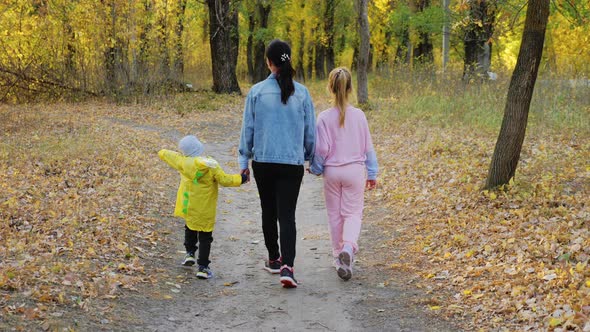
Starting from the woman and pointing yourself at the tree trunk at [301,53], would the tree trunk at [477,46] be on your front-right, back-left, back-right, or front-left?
front-right

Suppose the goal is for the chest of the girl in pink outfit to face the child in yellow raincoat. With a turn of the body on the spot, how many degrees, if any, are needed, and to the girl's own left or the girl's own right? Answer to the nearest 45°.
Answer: approximately 90° to the girl's own left

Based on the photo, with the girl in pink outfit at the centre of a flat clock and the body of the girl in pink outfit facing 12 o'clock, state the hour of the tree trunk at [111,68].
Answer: The tree trunk is roughly at 11 o'clock from the girl in pink outfit.

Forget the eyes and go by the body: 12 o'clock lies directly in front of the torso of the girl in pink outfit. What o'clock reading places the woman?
The woman is roughly at 8 o'clock from the girl in pink outfit.

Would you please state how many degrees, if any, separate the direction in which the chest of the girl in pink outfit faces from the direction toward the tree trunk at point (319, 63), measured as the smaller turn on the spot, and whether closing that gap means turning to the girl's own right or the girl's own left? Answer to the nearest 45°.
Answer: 0° — they already face it

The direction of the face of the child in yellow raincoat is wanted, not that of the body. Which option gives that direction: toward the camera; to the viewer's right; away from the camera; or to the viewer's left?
away from the camera

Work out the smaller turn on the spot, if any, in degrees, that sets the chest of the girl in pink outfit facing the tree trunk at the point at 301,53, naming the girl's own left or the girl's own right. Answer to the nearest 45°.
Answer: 0° — they already face it

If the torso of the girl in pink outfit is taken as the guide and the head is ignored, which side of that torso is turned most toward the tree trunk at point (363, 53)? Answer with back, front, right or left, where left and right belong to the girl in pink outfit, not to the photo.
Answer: front

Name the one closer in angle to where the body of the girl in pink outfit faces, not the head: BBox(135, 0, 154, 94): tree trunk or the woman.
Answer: the tree trunk

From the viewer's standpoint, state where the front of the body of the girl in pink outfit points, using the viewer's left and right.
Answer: facing away from the viewer

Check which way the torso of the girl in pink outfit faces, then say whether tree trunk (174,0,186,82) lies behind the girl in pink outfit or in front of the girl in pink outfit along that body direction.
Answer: in front

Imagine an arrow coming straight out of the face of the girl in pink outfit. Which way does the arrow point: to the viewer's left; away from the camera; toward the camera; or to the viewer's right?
away from the camera

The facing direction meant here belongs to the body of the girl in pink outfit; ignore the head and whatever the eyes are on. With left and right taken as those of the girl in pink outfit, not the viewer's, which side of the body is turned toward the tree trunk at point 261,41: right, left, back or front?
front

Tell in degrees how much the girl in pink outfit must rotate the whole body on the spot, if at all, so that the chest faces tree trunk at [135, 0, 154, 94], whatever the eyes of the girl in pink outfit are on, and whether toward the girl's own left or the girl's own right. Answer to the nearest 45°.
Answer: approximately 45° to the girl's own left
